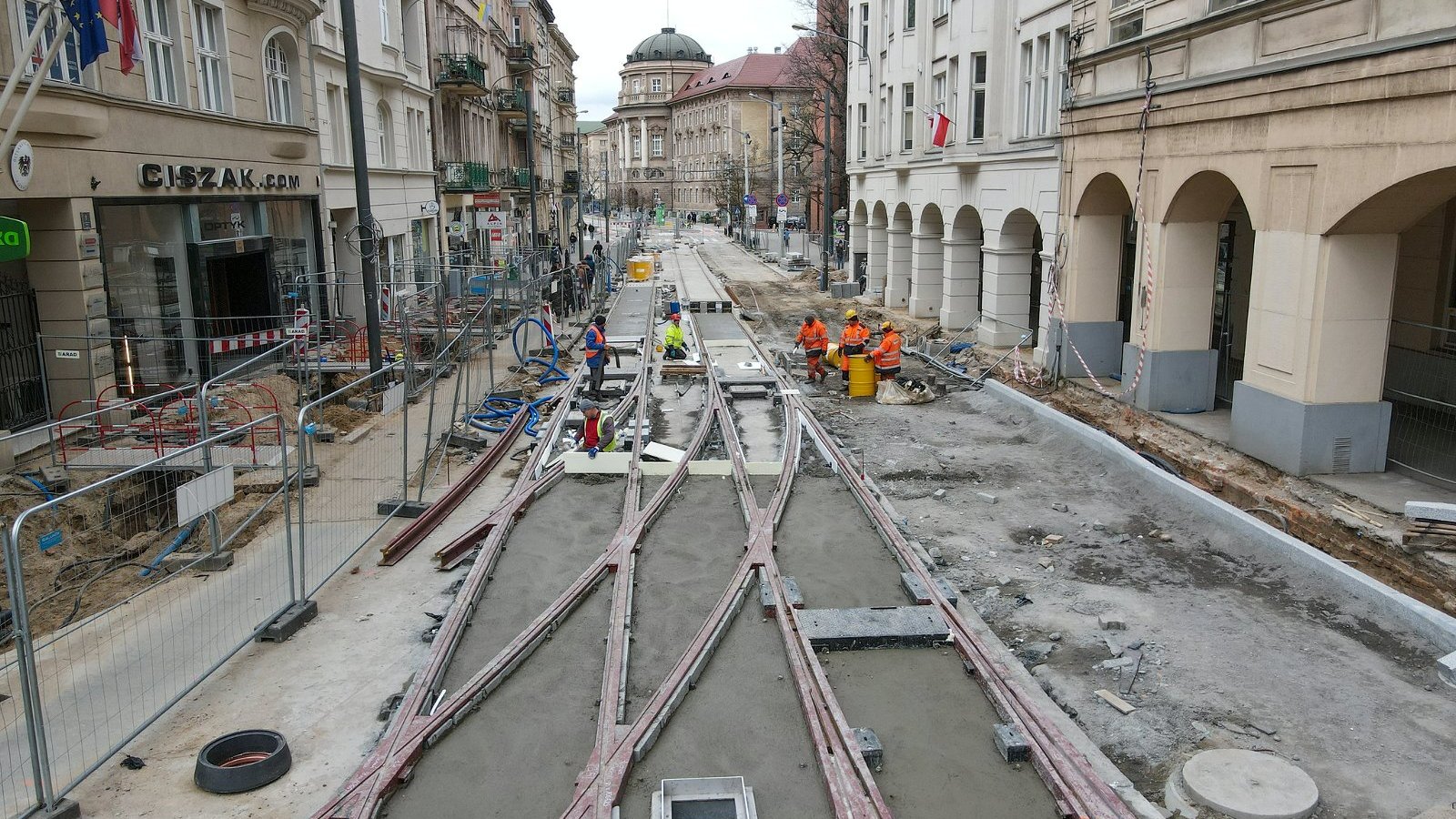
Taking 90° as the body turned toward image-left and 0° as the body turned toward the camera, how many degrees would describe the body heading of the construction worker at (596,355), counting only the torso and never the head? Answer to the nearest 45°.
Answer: approximately 270°

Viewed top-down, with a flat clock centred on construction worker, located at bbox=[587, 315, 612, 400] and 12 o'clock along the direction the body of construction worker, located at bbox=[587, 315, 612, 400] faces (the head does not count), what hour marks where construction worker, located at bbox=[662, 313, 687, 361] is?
construction worker, located at bbox=[662, 313, 687, 361] is roughly at 10 o'clock from construction worker, located at bbox=[587, 315, 612, 400].

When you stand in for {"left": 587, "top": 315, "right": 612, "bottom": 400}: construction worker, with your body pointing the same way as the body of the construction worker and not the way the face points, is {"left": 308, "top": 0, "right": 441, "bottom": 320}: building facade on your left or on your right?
on your left

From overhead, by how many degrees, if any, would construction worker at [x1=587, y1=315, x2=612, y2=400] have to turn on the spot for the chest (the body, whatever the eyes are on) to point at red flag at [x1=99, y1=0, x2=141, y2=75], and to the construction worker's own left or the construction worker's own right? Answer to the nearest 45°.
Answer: approximately 135° to the construction worker's own right

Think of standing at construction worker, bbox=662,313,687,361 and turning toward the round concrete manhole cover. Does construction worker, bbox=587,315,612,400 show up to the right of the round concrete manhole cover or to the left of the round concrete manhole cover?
right

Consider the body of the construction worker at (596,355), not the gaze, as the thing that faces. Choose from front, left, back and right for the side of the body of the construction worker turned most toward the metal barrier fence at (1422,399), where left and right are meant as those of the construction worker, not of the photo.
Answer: front

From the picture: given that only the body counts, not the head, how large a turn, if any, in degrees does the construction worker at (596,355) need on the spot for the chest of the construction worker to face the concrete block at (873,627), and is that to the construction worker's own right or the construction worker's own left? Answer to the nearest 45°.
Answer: approximately 90° to the construction worker's own right

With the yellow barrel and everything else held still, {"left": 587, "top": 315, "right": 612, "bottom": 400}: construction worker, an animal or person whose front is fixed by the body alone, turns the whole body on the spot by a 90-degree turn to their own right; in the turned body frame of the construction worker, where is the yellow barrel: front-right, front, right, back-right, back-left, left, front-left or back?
left

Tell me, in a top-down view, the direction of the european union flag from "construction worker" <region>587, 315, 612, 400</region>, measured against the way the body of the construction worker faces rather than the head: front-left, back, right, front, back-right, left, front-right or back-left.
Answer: back-right

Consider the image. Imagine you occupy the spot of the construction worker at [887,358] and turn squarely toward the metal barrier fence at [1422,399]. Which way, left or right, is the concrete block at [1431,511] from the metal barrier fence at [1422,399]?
right

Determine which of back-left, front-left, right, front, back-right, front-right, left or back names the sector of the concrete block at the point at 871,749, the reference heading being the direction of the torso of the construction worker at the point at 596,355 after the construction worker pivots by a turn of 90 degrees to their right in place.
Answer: front

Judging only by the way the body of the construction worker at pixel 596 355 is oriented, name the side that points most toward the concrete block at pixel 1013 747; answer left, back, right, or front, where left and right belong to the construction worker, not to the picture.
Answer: right

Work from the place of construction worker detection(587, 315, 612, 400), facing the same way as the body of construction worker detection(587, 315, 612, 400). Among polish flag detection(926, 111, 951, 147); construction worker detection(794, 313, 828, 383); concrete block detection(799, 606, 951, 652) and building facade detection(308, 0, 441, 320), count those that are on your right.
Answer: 1

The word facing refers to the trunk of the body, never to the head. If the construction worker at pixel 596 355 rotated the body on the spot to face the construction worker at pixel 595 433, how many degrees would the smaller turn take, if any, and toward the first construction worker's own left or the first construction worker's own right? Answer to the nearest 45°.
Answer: approximately 90° to the first construction worker's own right

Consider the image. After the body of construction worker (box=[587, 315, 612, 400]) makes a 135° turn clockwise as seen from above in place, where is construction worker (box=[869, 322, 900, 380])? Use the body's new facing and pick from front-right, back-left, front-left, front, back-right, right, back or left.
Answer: back-left

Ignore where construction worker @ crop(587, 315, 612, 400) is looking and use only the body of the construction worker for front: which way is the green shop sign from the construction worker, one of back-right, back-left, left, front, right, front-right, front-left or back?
back-right

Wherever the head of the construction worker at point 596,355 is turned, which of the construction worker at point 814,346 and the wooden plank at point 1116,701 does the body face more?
the construction worker

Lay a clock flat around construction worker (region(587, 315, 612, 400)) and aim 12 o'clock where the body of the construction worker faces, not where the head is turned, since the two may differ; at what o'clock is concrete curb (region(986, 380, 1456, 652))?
The concrete curb is roughly at 2 o'clock from the construction worker.
